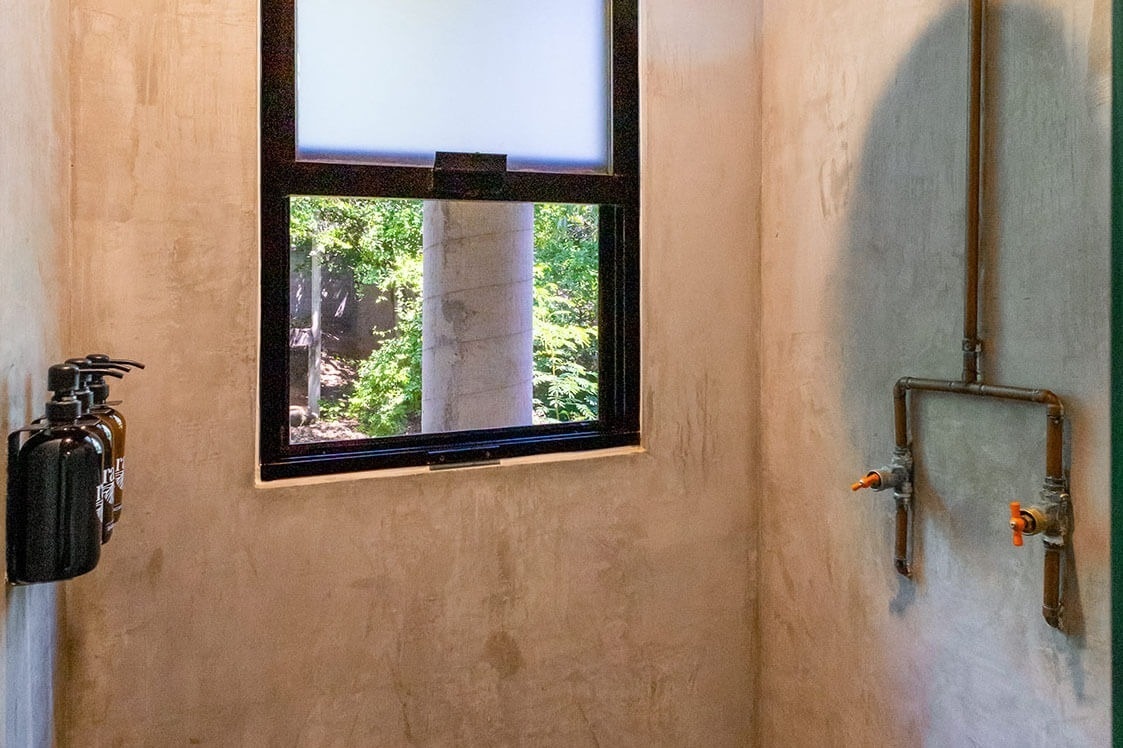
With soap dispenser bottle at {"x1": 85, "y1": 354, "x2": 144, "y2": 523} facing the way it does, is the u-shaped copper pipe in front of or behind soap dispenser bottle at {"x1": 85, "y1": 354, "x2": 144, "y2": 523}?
in front

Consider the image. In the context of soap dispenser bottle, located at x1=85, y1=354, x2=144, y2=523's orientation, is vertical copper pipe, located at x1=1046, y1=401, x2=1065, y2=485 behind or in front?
in front

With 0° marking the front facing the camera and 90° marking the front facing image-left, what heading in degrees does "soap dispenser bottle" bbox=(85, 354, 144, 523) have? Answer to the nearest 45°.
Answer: approximately 270°

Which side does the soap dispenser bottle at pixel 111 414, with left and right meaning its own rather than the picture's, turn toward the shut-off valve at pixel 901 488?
front

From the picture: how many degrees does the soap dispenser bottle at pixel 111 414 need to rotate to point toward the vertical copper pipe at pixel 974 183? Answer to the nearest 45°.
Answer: approximately 45° to its right
